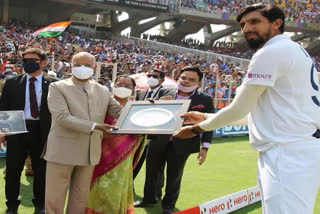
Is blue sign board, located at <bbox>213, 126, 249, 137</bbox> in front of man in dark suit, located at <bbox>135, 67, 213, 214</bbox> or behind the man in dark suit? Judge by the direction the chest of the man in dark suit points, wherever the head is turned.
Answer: behind

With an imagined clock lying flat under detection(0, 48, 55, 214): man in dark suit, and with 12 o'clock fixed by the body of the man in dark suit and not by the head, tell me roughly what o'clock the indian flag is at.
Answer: The indian flag is roughly at 6 o'clock from the man in dark suit.

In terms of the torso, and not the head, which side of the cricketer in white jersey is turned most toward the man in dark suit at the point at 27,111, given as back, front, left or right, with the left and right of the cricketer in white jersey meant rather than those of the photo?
front

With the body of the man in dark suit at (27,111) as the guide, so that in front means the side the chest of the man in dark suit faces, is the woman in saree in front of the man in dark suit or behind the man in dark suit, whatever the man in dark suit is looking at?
in front

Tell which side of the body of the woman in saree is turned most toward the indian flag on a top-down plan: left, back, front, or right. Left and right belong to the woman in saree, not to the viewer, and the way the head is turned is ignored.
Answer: back

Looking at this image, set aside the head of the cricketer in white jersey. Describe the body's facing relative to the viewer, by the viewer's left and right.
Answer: facing away from the viewer and to the left of the viewer

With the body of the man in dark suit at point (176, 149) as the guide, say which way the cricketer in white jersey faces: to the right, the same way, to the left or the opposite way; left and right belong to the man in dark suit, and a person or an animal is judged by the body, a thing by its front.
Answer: to the right

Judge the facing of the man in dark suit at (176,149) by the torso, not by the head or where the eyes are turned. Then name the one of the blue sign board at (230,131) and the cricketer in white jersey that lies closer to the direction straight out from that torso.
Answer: the cricketer in white jersey

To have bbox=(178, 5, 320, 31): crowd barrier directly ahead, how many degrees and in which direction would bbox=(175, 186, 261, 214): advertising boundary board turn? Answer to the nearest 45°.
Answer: approximately 135° to its left

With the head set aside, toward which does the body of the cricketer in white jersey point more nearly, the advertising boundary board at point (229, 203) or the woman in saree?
the woman in saree

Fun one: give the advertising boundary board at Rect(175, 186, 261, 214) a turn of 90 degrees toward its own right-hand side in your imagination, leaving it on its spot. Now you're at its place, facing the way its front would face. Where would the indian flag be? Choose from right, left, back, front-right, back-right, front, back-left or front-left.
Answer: right

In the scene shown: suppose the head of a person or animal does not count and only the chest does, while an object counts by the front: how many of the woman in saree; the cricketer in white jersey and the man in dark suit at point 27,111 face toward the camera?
2
